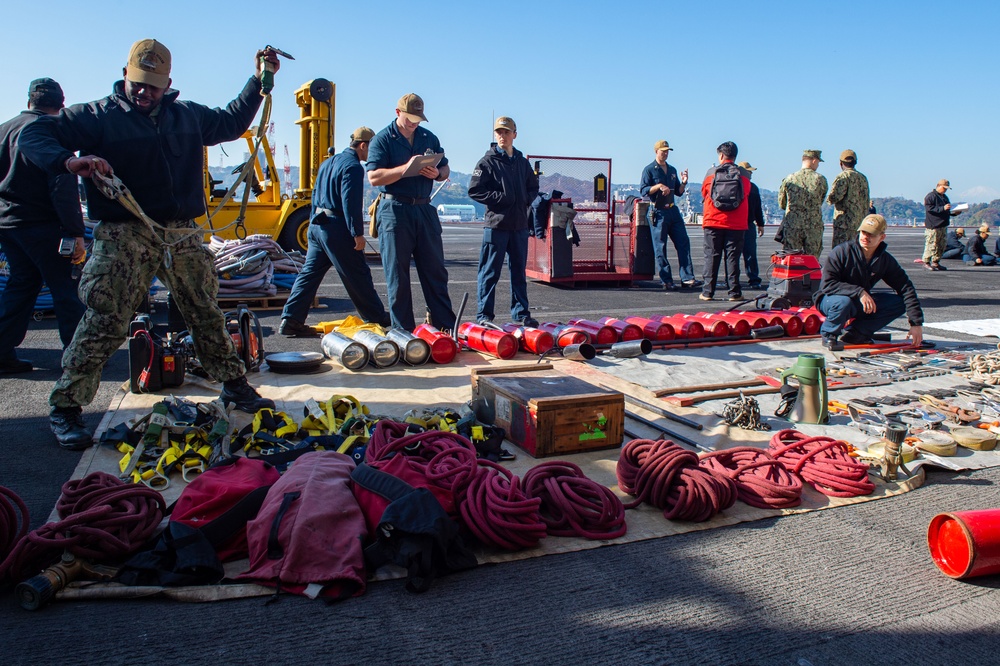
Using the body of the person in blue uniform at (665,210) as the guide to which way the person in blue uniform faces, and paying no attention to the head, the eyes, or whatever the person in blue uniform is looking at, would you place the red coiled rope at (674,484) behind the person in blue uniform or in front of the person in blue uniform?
in front

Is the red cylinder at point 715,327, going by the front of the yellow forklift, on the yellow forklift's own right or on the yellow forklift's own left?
on the yellow forklift's own right

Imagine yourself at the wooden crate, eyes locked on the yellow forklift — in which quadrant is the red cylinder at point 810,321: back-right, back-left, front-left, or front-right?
front-right

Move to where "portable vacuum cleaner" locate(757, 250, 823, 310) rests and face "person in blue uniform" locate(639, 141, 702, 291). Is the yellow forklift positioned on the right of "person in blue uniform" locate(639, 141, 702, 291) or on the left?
left

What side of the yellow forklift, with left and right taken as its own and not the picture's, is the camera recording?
right

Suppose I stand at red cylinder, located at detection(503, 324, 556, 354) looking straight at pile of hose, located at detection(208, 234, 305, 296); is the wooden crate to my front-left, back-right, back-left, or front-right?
back-left

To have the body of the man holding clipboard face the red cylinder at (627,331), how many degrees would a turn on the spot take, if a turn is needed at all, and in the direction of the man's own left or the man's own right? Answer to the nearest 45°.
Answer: approximately 45° to the man's own left

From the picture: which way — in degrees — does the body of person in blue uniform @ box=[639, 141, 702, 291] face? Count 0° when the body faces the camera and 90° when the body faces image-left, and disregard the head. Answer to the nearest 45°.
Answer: approximately 315°

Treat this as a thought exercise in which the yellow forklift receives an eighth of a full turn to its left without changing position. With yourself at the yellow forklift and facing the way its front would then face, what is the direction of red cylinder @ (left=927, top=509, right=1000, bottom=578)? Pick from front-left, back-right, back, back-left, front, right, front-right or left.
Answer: back-right

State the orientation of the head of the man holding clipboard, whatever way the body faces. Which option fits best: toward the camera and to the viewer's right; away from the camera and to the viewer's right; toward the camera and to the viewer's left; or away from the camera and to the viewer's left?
toward the camera and to the viewer's right
